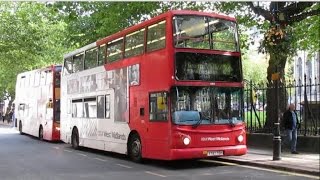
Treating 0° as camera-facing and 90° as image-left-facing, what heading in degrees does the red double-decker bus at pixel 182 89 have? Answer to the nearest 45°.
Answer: approximately 315°

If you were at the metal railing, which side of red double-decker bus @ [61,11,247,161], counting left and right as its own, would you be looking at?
left
